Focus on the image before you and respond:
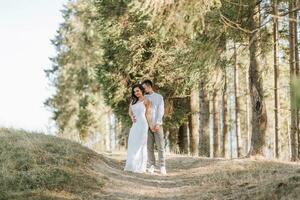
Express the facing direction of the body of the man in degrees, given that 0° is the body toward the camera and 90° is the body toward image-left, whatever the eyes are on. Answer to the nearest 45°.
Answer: approximately 45°
